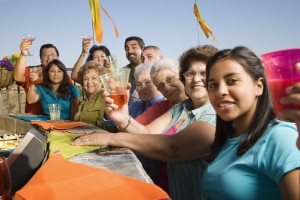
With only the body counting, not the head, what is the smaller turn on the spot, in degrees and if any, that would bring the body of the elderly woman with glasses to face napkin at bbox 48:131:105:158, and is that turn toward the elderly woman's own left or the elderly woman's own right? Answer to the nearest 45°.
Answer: approximately 45° to the elderly woman's own right

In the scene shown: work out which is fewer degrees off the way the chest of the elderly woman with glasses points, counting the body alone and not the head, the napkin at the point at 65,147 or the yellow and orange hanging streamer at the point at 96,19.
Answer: the napkin

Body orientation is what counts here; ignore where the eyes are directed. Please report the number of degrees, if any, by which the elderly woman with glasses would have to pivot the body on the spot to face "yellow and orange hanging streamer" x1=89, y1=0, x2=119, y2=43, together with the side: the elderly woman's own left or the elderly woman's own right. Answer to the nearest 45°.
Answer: approximately 135° to the elderly woman's own right

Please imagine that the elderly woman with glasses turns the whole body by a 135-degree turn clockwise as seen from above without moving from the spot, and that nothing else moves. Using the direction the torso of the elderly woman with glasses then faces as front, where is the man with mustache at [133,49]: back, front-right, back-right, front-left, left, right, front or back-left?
front

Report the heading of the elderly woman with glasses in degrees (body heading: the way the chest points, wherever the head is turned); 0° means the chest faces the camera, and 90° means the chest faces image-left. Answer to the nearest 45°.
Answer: approximately 45°

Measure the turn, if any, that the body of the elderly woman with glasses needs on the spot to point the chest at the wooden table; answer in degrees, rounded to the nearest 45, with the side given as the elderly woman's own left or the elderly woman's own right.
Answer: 0° — they already face it

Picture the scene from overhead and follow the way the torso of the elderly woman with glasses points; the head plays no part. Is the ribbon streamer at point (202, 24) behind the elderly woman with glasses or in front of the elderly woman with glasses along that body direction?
behind
